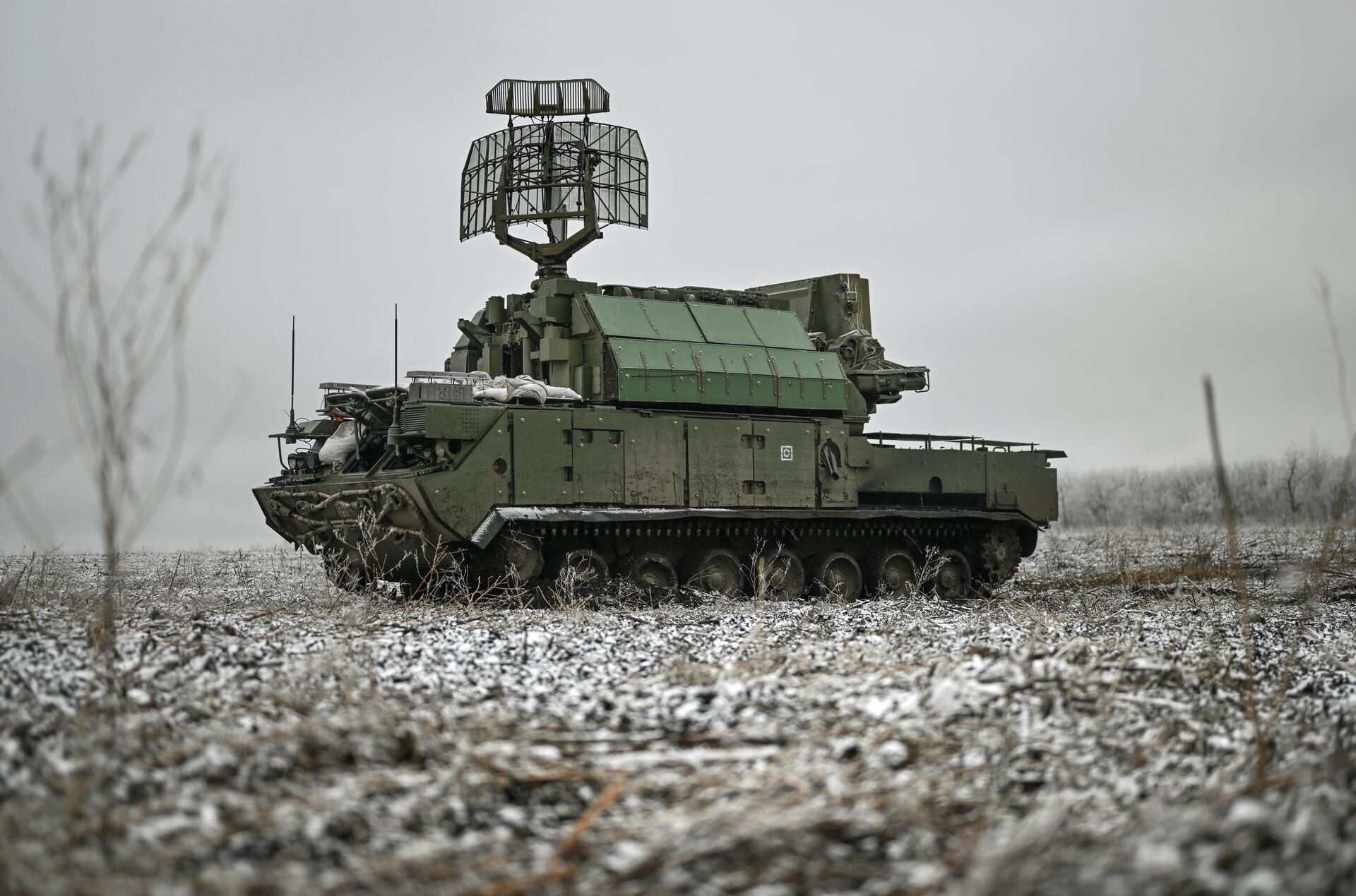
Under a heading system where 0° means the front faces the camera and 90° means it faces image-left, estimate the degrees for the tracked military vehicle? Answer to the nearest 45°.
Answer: approximately 45°
